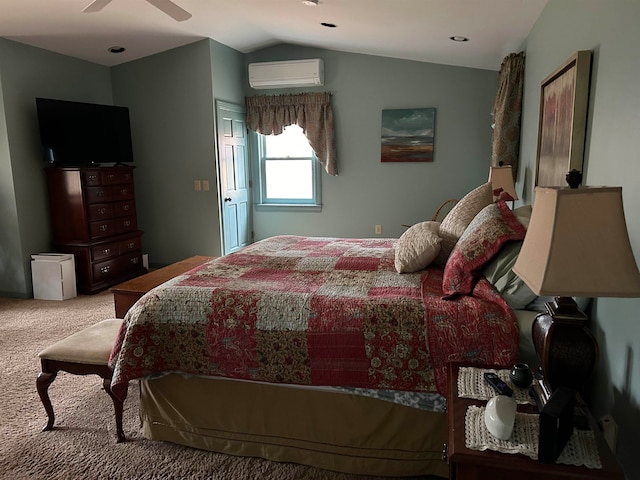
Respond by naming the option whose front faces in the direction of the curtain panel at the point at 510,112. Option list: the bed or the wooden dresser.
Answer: the wooden dresser

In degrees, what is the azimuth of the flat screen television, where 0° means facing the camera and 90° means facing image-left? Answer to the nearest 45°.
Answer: approximately 315°

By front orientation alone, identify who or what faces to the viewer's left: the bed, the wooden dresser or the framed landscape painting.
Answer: the bed

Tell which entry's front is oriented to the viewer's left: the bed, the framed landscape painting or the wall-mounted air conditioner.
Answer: the bed

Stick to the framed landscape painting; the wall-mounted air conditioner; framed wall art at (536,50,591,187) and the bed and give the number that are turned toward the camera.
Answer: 2

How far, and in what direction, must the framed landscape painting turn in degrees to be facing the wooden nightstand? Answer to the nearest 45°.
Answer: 0° — it already faces it

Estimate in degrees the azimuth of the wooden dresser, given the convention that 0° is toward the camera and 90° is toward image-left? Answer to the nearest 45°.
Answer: approximately 315°

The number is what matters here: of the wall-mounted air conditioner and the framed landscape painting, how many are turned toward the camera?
2

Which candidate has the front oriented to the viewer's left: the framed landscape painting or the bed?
the bed

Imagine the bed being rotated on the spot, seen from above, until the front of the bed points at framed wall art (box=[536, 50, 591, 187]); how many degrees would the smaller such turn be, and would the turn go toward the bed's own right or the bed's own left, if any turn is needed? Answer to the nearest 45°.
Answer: approximately 180°

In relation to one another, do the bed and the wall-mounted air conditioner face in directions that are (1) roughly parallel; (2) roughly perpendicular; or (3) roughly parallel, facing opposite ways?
roughly perpendicular

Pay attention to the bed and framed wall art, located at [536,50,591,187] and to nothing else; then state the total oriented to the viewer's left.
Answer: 2

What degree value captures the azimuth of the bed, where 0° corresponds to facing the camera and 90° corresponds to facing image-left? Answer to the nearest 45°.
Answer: approximately 90°

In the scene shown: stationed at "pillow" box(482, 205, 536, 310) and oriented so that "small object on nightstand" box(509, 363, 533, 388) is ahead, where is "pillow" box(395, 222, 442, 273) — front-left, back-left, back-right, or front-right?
back-right

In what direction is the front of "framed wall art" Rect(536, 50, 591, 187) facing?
to the viewer's left
